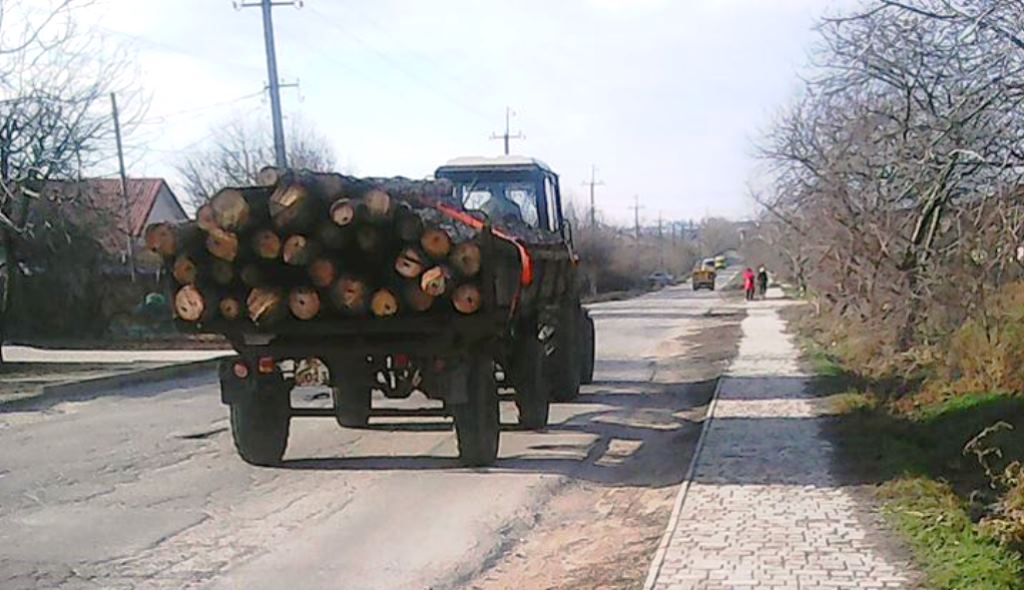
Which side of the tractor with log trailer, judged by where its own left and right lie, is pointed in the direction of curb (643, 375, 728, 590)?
right

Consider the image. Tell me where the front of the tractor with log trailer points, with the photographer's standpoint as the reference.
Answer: facing away from the viewer and to the right of the viewer

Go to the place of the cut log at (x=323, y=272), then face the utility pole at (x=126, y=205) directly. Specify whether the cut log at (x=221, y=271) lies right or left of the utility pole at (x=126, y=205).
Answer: left
